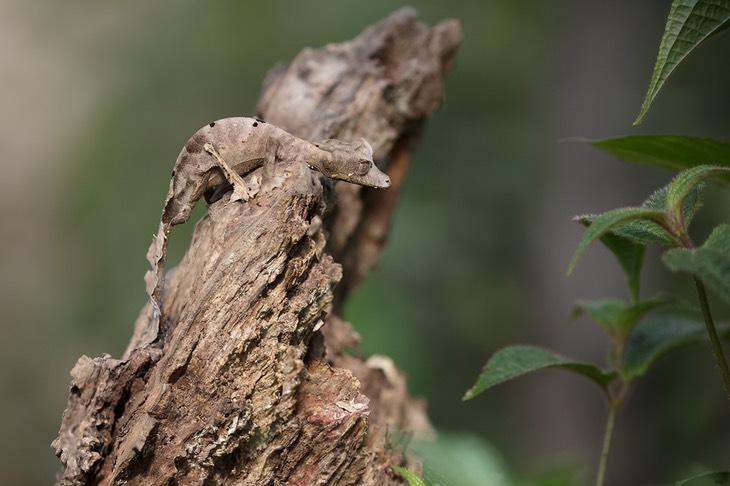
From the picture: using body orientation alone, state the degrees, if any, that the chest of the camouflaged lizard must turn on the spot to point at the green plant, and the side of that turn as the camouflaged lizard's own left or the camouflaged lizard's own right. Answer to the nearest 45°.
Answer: approximately 45° to the camouflaged lizard's own right

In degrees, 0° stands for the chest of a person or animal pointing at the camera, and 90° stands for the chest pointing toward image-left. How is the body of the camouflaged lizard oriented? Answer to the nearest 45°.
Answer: approximately 270°
